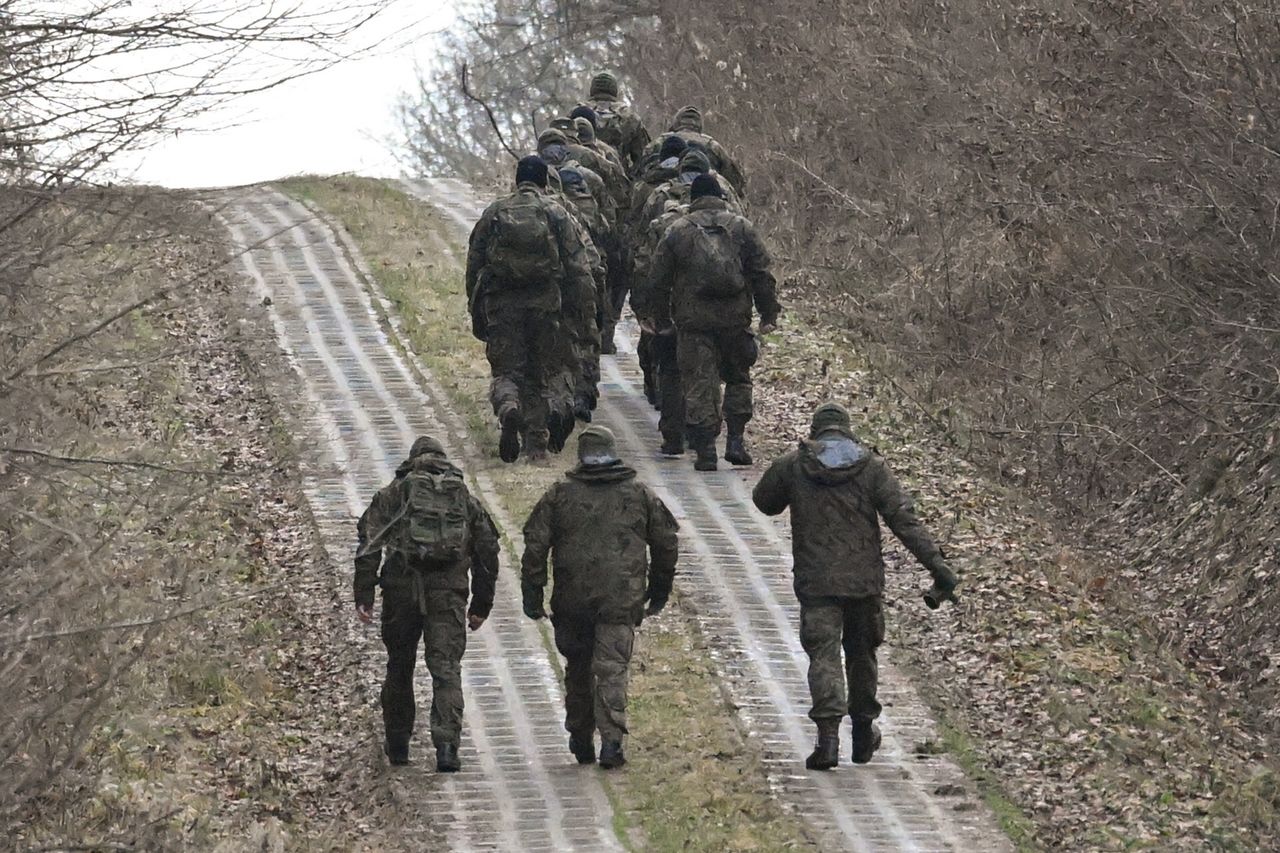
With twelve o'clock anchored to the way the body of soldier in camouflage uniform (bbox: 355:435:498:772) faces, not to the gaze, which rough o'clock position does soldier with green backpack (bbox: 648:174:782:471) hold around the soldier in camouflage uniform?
The soldier with green backpack is roughly at 1 o'clock from the soldier in camouflage uniform.

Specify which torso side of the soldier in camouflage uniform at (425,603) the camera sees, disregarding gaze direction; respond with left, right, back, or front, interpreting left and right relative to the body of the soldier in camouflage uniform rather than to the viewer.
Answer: back

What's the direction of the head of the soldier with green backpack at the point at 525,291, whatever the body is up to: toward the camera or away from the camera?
away from the camera

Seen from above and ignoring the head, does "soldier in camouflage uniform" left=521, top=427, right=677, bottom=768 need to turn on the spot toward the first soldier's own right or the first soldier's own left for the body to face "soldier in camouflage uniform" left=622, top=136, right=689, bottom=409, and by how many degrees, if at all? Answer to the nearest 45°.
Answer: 0° — they already face them

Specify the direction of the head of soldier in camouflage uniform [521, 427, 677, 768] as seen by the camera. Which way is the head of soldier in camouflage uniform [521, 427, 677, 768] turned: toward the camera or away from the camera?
away from the camera

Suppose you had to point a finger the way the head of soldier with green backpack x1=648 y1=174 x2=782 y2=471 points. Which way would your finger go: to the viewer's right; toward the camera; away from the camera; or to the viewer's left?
away from the camera

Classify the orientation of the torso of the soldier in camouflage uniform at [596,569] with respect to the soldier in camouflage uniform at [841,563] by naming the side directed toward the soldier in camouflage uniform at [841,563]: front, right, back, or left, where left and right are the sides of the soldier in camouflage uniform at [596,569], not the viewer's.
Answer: right

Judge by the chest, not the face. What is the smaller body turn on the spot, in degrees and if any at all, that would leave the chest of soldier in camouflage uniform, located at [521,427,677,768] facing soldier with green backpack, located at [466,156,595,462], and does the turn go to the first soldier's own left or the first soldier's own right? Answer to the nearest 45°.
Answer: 0° — they already face them

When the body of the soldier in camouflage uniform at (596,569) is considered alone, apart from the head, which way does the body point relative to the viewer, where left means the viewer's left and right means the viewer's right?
facing away from the viewer

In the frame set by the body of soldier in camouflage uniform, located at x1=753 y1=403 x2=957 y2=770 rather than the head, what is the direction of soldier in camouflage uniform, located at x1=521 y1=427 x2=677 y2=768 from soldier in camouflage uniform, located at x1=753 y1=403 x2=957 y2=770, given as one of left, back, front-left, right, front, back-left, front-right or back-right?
left

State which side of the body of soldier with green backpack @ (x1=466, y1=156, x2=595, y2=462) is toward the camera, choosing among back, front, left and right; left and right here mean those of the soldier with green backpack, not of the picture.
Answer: back

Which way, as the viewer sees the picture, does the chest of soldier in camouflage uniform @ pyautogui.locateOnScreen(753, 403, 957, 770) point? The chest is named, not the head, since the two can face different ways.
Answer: away from the camera

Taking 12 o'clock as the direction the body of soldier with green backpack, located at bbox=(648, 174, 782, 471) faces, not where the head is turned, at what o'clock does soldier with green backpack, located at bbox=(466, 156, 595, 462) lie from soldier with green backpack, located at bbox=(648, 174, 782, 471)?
soldier with green backpack, located at bbox=(466, 156, 595, 462) is roughly at 9 o'clock from soldier with green backpack, located at bbox=(648, 174, 782, 471).

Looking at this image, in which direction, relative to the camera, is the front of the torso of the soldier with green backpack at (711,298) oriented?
away from the camera
